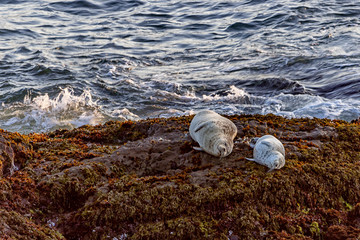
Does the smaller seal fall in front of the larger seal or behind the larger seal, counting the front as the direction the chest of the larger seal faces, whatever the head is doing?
in front

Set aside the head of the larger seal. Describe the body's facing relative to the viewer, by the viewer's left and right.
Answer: facing the viewer and to the right of the viewer
